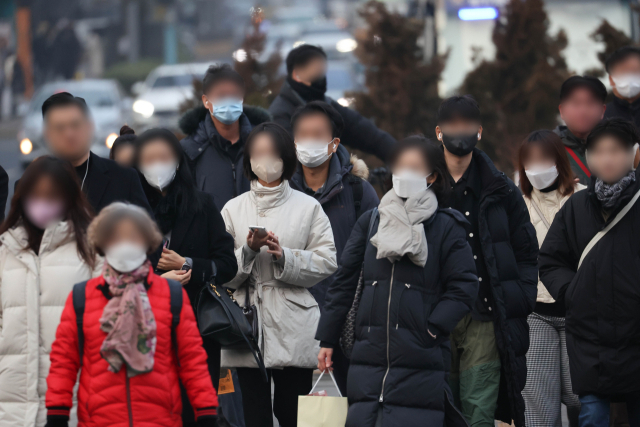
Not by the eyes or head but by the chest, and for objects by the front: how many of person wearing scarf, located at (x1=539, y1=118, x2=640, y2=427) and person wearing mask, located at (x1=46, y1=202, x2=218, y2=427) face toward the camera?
2

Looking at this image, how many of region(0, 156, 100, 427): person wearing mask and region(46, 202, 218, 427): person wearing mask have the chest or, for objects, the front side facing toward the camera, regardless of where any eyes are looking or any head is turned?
2

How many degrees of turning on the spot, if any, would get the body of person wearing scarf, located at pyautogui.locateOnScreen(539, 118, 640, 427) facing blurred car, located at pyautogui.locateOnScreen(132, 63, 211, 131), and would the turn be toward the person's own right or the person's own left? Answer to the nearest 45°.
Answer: approximately 135° to the person's own right

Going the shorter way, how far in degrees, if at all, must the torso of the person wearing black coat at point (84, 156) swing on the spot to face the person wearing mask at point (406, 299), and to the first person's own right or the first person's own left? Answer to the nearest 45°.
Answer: approximately 90° to the first person's own left

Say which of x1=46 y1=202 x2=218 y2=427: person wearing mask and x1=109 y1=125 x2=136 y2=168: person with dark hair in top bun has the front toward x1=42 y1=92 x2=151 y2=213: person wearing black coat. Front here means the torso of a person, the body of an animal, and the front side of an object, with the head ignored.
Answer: x1=109 y1=125 x2=136 y2=168: person with dark hair in top bun

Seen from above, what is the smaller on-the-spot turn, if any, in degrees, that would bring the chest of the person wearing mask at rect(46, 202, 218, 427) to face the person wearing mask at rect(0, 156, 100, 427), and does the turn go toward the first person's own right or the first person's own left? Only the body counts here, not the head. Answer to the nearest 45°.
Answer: approximately 135° to the first person's own right

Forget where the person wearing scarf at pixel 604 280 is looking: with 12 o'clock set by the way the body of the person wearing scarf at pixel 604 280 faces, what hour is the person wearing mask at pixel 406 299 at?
the person wearing mask at pixel 406 299 is roughly at 2 o'clock from the person wearing scarf at pixel 604 280.

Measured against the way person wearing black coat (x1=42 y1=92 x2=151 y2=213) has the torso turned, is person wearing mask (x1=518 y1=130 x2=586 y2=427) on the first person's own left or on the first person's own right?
on the first person's own left

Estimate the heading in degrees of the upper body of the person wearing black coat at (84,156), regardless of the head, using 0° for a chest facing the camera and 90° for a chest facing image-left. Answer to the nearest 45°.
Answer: approximately 0°

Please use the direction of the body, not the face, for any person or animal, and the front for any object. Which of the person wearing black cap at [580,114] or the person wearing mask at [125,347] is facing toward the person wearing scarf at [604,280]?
the person wearing black cap at [580,114]
